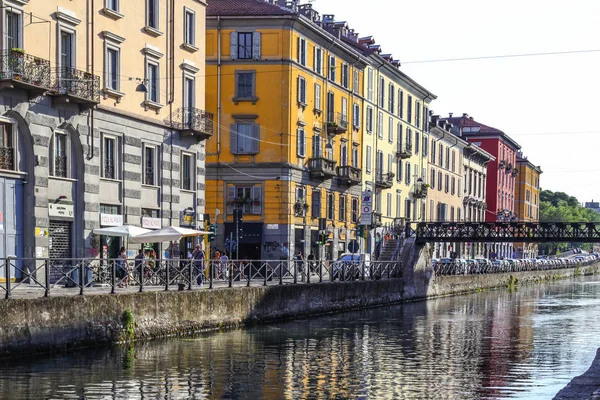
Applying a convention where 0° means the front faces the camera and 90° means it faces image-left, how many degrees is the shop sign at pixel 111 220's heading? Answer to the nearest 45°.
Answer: approximately 315°

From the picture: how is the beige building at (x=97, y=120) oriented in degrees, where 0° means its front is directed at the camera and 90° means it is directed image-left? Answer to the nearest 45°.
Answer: approximately 315°

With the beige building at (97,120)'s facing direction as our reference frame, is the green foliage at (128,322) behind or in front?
in front

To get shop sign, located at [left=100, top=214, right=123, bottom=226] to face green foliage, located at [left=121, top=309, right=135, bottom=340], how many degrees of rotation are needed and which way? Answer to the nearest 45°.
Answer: approximately 45° to its right
